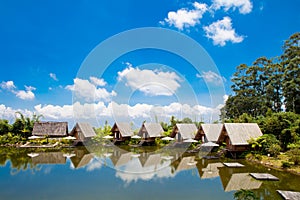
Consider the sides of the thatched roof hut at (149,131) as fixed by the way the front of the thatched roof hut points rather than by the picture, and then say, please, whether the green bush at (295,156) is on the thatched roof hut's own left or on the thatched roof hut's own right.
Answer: on the thatched roof hut's own left

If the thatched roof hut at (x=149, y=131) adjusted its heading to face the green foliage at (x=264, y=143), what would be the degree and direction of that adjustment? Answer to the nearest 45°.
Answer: approximately 90° to its left

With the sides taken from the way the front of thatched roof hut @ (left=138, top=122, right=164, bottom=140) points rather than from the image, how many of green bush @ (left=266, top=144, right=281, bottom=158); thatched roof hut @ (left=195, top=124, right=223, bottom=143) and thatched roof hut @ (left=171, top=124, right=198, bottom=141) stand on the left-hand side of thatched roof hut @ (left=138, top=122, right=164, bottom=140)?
3

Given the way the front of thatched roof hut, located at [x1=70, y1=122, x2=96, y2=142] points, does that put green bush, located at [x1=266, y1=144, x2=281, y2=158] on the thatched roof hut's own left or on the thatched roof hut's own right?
on the thatched roof hut's own left

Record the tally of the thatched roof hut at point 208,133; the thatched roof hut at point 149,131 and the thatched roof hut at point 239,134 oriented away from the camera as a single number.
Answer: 0

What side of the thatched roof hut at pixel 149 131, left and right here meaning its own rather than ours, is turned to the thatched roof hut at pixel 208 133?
left

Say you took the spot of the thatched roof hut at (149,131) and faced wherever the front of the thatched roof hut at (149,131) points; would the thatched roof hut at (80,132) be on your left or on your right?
on your right

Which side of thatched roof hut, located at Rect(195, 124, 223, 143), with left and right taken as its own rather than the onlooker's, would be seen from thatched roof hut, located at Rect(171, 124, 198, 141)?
right

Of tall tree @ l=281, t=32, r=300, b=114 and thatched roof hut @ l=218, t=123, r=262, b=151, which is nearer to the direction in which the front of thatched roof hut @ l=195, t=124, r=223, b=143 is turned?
the thatched roof hut

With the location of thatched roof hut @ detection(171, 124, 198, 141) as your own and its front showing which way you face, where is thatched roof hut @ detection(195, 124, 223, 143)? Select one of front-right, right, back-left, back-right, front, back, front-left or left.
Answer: left

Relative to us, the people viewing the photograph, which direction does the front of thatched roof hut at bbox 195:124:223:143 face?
facing the viewer and to the left of the viewer

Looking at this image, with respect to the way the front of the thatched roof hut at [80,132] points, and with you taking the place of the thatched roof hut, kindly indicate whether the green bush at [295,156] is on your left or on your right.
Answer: on your left

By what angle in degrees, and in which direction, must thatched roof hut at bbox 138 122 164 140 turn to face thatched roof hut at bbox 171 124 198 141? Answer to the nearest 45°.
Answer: approximately 90° to its left
